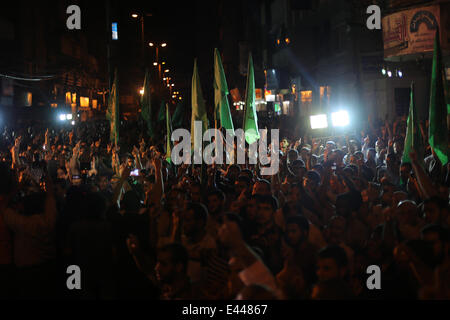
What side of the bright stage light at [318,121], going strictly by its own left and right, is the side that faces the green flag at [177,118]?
right

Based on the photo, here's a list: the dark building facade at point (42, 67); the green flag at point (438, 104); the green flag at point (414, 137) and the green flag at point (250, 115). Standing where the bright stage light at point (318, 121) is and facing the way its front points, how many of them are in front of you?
3

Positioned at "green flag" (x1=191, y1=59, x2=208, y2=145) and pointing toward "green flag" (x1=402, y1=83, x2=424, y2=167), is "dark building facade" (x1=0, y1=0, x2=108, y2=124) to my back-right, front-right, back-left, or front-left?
back-left

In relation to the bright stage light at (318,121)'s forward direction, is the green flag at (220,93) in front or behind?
in front

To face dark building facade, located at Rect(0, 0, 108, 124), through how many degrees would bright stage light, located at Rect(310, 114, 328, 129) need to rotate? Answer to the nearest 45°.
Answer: approximately 135° to its right

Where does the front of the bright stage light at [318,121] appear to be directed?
toward the camera

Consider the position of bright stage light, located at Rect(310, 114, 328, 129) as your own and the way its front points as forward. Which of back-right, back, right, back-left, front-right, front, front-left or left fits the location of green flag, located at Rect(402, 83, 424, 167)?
front

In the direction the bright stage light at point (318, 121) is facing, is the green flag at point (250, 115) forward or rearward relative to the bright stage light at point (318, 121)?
forward

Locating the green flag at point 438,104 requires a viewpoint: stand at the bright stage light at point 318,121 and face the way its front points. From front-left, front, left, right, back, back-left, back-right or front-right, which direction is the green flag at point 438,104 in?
front

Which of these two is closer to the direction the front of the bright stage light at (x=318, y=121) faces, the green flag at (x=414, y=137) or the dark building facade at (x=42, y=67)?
the green flag
